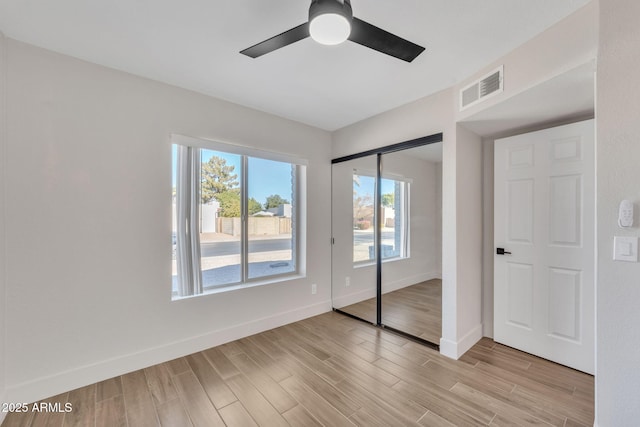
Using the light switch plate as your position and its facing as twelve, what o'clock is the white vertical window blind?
The white vertical window blind is roughly at 2 o'clock from the light switch plate.

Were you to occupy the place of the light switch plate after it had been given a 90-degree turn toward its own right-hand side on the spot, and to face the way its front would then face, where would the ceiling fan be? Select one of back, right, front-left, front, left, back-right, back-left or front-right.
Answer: front-left

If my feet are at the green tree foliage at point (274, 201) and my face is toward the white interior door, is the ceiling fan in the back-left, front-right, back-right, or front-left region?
front-right

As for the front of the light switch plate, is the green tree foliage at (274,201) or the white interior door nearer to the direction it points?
the green tree foliage

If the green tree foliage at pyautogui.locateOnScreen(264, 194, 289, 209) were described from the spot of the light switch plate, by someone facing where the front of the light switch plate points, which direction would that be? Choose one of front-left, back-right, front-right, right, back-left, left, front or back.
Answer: right

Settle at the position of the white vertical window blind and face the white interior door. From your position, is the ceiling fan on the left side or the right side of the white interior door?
right

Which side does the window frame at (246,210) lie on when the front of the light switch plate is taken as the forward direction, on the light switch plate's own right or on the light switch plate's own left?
on the light switch plate's own right

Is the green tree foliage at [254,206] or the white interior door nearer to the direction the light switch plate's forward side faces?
the green tree foliage

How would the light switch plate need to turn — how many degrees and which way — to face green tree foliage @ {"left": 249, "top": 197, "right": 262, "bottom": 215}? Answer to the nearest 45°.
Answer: approximately 90° to its right
